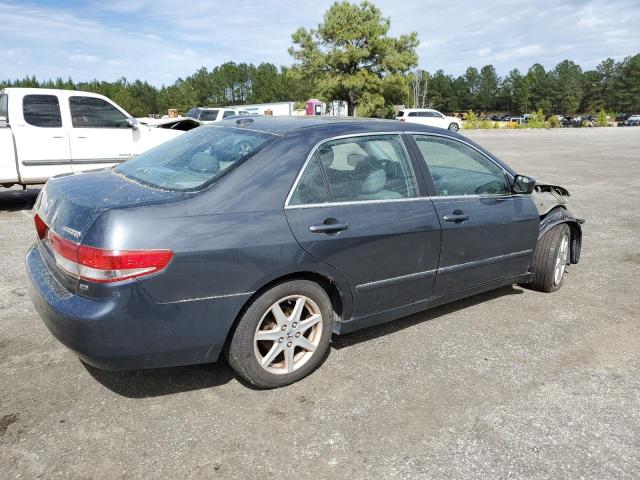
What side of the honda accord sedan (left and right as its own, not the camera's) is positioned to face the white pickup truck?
left

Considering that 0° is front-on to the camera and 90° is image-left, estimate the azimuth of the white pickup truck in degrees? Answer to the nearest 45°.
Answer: approximately 270°

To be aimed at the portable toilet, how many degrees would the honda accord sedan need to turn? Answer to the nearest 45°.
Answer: approximately 45° to its left

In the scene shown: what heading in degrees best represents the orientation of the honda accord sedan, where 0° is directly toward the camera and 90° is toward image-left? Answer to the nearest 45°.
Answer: approximately 225°

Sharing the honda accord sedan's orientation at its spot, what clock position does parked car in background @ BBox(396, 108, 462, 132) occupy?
The parked car in background is roughly at 11 o'clock from the honda accord sedan.
